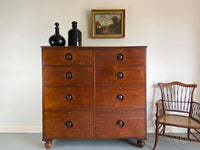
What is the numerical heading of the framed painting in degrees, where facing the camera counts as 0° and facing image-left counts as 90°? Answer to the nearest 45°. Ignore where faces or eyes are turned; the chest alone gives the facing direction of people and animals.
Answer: approximately 0°

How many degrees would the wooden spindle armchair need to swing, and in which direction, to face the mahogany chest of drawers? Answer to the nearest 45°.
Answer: approximately 45° to its right

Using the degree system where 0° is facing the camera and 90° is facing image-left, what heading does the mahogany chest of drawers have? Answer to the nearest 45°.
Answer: approximately 0°

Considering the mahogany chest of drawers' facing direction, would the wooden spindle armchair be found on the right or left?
on its left
